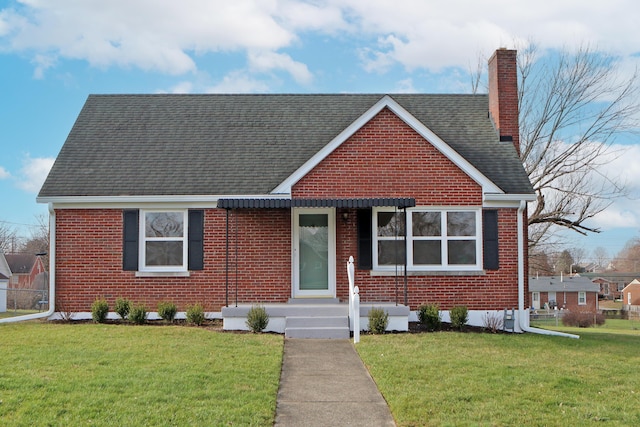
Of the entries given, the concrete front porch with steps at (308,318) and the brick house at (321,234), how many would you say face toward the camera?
2

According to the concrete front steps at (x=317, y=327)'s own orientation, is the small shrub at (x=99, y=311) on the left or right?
on its right

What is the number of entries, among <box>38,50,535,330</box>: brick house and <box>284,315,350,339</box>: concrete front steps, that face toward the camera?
2

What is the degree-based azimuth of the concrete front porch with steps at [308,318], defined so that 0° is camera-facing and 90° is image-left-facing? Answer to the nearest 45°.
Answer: approximately 0°

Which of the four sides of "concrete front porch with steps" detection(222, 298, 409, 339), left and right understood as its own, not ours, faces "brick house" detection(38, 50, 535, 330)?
back

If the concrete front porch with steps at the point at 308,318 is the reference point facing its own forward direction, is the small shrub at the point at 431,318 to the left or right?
on its left
